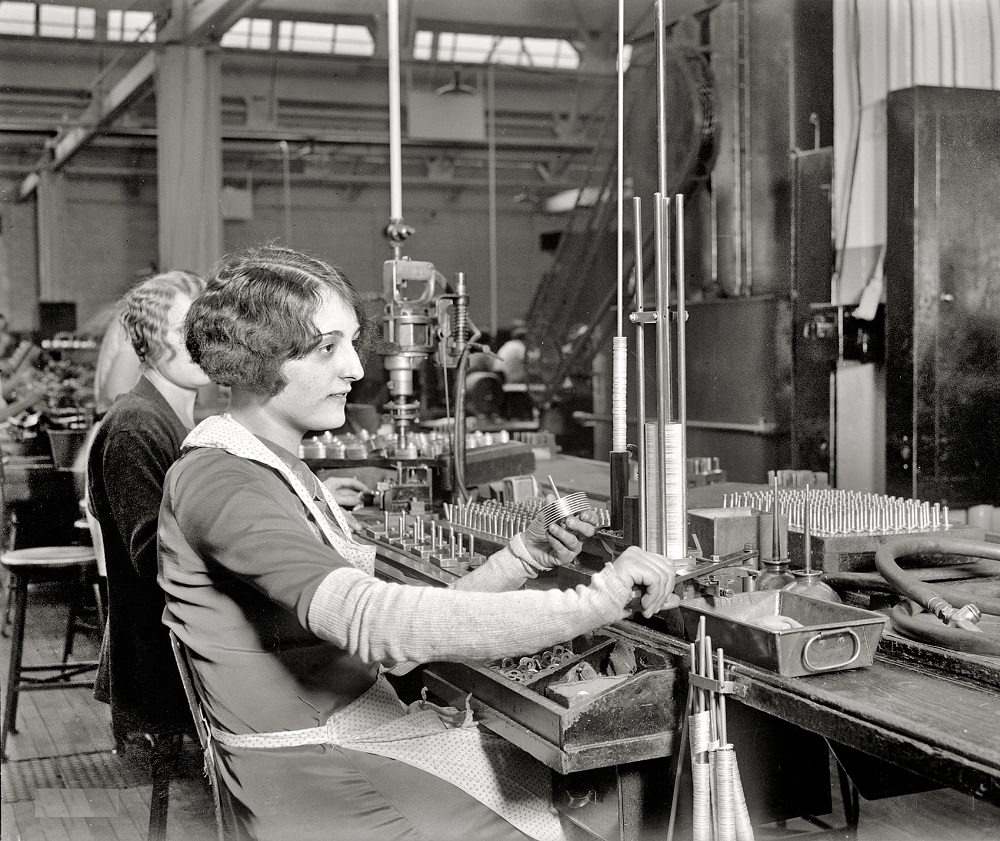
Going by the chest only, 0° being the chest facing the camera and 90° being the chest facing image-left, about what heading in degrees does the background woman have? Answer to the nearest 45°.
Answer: approximately 270°

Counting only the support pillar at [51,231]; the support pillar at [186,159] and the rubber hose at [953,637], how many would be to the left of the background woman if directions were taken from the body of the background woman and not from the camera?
2

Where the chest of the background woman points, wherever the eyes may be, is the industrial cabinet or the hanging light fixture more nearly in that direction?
the industrial cabinet

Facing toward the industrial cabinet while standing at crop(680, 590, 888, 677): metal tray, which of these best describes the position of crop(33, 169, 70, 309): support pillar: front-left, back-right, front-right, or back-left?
front-left

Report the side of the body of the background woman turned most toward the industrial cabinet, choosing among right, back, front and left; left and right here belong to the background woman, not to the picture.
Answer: front

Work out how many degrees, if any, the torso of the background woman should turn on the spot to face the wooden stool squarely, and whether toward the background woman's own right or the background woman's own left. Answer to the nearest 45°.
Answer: approximately 90° to the background woman's own left

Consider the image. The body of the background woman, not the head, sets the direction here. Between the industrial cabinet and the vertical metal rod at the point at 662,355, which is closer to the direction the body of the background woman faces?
the industrial cabinet

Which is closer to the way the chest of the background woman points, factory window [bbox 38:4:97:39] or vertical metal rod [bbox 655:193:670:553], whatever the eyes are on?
the vertical metal rod

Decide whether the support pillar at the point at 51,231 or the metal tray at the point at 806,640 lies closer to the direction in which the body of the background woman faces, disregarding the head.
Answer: the metal tray

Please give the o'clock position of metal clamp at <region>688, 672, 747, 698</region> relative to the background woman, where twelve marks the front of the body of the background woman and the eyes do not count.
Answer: The metal clamp is roughly at 2 o'clock from the background woman.

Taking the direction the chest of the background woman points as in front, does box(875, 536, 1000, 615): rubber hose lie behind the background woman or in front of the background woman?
in front
